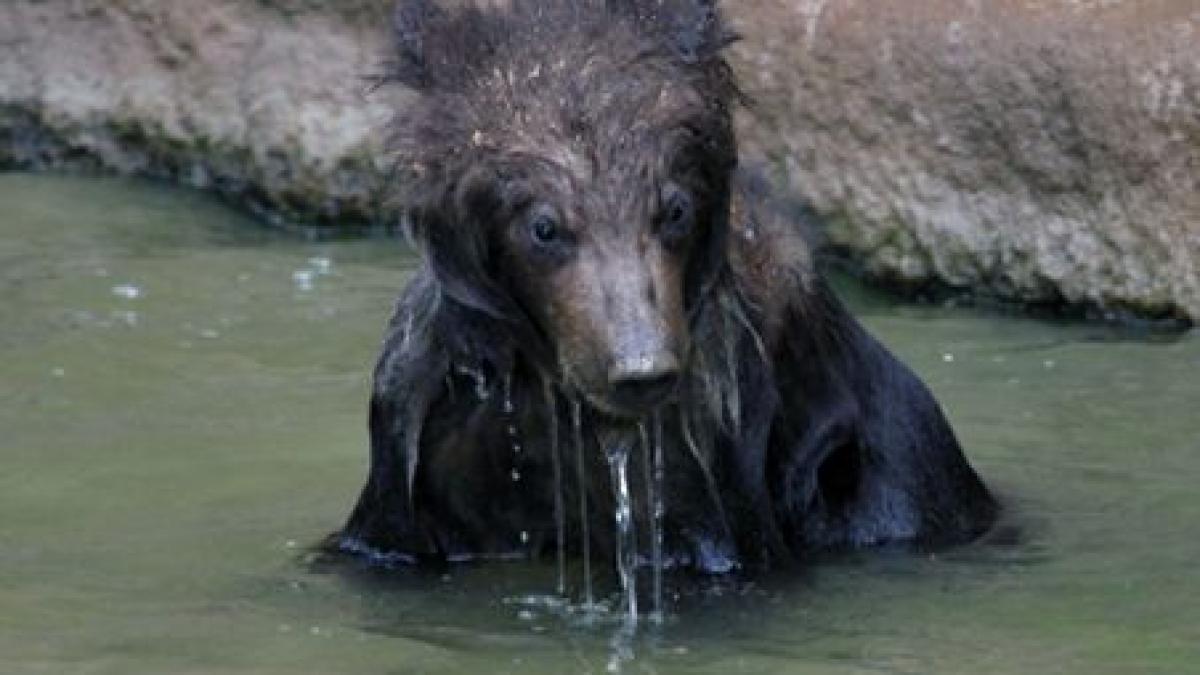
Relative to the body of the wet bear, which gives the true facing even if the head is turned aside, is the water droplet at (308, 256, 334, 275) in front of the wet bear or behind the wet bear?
behind

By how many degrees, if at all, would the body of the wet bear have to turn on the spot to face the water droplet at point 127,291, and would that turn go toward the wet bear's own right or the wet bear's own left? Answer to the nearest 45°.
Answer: approximately 135° to the wet bear's own right

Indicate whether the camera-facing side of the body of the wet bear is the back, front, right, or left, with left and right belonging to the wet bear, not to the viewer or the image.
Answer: front

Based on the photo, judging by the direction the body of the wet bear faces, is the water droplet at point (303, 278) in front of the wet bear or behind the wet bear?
behind
